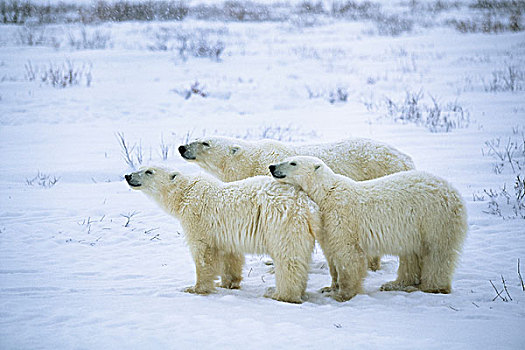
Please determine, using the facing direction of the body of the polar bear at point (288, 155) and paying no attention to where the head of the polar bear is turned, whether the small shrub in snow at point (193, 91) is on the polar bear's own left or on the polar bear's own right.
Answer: on the polar bear's own right

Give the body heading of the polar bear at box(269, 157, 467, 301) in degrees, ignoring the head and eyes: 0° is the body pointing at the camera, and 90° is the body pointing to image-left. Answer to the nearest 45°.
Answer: approximately 90°

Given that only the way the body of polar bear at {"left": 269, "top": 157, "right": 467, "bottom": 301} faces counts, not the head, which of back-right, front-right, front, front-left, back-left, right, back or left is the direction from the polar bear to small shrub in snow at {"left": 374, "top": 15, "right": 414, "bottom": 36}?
right

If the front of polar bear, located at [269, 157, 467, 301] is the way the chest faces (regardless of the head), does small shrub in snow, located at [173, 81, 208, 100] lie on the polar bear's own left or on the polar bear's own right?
on the polar bear's own right

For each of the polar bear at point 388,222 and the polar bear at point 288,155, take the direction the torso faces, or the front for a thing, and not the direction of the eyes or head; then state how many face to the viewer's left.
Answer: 2

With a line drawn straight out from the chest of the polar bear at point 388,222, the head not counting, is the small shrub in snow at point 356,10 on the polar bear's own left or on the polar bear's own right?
on the polar bear's own right

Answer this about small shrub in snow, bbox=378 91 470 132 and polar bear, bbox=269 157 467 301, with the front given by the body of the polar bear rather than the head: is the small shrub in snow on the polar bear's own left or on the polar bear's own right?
on the polar bear's own right

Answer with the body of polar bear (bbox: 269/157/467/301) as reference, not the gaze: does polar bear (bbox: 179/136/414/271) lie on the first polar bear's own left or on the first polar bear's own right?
on the first polar bear's own right

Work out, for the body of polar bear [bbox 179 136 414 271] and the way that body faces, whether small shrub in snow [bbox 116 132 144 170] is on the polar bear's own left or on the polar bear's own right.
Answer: on the polar bear's own right

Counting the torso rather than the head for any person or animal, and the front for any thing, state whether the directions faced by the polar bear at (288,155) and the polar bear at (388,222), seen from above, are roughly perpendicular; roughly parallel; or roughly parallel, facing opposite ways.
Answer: roughly parallel

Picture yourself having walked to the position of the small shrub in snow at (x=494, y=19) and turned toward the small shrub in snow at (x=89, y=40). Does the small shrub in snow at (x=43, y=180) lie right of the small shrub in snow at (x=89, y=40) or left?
left

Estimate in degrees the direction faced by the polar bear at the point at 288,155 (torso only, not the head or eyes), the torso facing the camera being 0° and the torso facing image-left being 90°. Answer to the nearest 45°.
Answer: approximately 90°

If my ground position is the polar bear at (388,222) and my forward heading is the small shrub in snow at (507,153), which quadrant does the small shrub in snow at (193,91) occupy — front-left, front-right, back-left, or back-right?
front-left
